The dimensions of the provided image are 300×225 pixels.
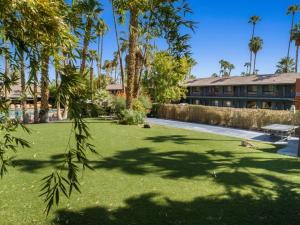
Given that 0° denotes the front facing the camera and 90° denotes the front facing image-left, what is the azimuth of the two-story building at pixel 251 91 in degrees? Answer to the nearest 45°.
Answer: approximately 45°

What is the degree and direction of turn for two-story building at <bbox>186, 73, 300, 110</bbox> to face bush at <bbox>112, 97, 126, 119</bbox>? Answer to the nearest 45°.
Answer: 0° — it already faces it

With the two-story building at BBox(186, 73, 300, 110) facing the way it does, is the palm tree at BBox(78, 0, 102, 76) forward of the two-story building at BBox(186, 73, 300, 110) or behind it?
forward

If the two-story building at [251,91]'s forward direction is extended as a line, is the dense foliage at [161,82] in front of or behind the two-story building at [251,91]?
in front
